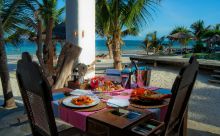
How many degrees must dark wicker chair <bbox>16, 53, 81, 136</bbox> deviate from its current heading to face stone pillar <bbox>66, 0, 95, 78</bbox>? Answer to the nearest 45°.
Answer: approximately 45° to its left

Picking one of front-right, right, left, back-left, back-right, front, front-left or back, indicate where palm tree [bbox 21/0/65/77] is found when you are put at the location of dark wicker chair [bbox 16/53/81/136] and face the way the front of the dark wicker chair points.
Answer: front-left

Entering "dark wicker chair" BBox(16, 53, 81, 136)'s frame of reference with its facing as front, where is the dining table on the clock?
The dining table is roughly at 1 o'clock from the dark wicker chair.

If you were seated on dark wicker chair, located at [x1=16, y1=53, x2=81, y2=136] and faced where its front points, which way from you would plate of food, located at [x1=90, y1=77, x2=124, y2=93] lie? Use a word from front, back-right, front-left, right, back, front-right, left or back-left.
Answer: front

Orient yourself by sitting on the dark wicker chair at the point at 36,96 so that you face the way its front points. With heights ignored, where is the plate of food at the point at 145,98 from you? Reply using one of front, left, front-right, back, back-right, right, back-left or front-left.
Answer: front-right

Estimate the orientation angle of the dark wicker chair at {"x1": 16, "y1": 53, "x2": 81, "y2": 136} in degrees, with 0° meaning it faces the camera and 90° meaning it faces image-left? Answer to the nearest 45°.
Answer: approximately 225°

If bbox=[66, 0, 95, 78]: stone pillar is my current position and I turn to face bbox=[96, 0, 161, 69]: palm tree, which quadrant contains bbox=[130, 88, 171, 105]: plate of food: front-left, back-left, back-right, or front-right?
back-right

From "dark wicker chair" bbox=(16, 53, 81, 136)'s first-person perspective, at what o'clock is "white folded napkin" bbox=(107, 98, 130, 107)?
The white folded napkin is roughly at 1 o'clock from the dark wicker chair.
